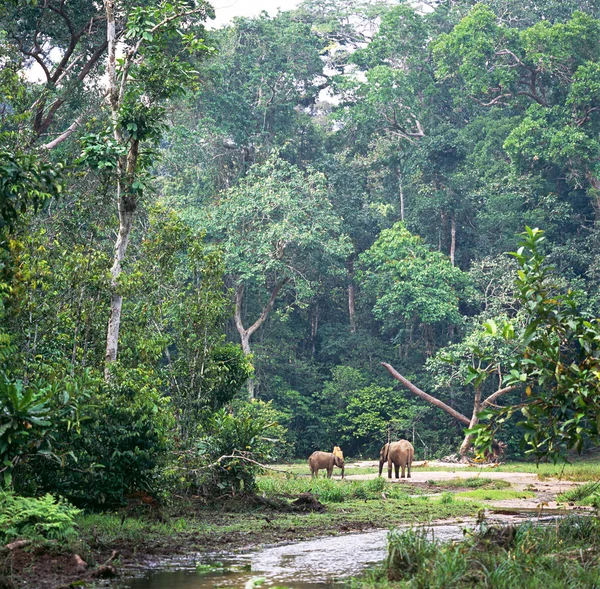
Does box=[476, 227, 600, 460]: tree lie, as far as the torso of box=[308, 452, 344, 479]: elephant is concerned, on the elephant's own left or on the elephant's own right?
on the elephant's own right

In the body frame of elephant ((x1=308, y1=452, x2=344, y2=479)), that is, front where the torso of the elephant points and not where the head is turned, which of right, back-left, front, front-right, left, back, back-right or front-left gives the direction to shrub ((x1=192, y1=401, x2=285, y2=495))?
right

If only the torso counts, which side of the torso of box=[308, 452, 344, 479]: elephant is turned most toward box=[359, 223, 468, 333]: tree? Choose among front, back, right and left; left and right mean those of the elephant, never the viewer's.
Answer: left

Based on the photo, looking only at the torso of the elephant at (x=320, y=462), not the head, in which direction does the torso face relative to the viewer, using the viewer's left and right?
facing to the right of the viewer

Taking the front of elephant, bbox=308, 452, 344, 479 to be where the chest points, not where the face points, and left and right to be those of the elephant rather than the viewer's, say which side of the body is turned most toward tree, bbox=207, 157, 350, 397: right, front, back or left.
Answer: left

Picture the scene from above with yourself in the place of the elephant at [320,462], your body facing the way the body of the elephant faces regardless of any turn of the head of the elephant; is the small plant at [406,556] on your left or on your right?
on your right

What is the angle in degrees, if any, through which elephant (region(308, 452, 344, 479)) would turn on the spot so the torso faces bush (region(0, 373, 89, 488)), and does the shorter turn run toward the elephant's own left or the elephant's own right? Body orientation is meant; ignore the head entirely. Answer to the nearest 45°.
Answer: approximately 90° to the elephant's own right

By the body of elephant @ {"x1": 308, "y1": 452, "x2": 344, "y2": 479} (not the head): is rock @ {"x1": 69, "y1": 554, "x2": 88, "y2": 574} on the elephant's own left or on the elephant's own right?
on the elephant's own right

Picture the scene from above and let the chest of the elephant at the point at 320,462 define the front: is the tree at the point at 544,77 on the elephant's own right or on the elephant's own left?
on the elephant's own left

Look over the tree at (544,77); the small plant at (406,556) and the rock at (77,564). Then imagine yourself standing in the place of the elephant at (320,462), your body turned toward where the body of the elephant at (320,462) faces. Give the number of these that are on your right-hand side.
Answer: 2
